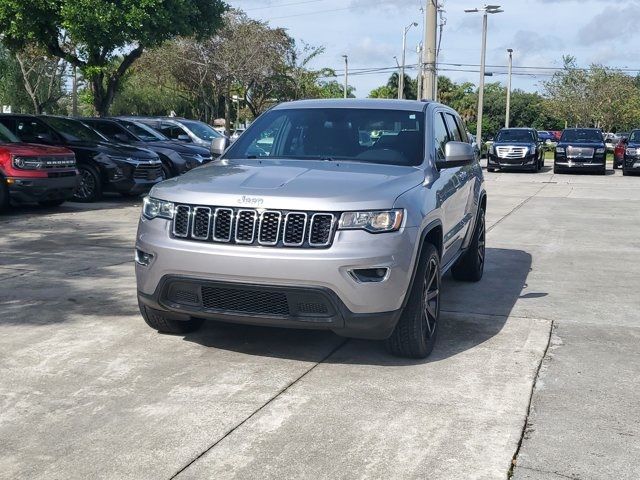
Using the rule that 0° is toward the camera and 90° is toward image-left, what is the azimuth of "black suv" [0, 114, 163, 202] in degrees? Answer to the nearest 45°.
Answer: approximately 315°

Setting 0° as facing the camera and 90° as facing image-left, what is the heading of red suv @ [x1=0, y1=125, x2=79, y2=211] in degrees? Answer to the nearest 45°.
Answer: approximately 315°

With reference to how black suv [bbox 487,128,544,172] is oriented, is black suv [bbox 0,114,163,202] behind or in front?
in front

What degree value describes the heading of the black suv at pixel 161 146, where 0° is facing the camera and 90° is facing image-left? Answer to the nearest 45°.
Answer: approximately 315°

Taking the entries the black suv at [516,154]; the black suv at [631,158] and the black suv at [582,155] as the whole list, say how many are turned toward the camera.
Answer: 3

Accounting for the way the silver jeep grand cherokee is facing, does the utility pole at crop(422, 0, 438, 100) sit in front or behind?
behind

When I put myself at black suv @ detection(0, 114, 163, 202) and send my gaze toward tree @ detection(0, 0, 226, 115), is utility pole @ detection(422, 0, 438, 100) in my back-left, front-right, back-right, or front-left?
front-right

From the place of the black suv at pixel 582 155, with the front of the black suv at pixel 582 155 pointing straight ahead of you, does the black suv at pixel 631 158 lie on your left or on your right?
on your left

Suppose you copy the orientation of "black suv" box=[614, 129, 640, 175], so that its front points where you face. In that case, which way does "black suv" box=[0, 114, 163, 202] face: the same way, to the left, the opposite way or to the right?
to the left

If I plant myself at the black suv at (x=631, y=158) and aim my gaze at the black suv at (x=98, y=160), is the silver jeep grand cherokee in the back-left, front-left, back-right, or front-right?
front-left

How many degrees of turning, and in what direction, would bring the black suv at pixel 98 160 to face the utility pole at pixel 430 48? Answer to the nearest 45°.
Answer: approximately 90° to its left

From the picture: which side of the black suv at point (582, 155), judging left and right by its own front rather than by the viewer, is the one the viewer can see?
front

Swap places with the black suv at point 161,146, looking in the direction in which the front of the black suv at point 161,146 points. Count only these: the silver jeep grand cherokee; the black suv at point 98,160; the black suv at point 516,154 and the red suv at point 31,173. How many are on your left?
1

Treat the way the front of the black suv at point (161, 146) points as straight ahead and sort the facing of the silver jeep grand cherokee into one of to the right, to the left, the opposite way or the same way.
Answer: to the right

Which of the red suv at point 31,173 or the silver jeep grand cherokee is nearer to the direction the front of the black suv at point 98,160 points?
the silver jeep grand cherokee

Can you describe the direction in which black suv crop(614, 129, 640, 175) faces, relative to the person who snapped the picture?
facing the viewer

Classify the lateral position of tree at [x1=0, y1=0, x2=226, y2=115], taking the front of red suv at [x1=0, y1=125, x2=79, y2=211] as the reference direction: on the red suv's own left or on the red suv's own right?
on the red suv's own left
